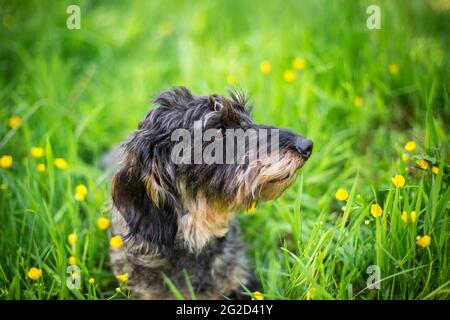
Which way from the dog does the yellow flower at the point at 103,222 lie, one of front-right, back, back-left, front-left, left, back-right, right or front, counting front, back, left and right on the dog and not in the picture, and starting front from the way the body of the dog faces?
back

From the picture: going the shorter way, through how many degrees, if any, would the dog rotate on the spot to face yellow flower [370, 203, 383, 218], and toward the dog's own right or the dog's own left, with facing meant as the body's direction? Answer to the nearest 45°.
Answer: approximately 45° to the dog's own left

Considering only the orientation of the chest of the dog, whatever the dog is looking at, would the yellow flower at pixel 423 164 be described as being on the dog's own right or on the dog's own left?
on the dog's own left

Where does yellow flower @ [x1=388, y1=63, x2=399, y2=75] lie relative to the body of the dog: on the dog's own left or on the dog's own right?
on the dog's own left

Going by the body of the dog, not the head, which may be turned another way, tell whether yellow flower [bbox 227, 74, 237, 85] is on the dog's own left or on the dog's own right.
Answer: on the dog's own left

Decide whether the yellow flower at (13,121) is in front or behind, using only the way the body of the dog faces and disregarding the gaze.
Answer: behind

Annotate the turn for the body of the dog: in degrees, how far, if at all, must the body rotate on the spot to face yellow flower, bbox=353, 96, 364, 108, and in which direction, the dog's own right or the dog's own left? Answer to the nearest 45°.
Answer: approximately 90° to the dog's own left

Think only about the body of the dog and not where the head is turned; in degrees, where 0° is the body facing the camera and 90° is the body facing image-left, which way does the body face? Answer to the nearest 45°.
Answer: approximately 315°

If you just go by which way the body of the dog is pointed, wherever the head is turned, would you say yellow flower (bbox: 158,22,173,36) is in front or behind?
behind
